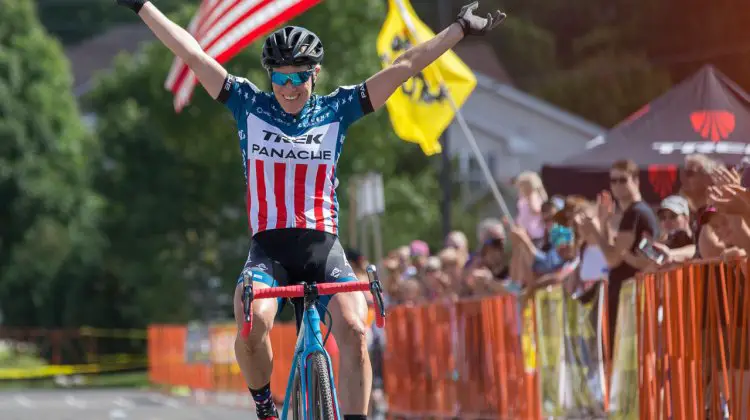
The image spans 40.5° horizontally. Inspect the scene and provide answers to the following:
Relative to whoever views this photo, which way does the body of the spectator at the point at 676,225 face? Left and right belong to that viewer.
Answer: facing the viewer and to the left of the viewer

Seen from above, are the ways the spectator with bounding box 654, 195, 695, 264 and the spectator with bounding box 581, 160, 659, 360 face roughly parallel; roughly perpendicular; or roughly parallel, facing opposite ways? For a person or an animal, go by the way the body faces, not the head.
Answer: roughly parallel

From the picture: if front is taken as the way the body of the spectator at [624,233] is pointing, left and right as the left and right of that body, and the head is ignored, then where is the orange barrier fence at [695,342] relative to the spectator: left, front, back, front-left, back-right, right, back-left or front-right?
front-left

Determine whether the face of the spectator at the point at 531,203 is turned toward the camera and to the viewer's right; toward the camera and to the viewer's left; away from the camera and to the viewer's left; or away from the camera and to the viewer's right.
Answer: toward the camera and to the viewer's left

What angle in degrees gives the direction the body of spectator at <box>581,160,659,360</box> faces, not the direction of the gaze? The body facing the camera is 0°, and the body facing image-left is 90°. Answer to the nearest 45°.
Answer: approximately 45°

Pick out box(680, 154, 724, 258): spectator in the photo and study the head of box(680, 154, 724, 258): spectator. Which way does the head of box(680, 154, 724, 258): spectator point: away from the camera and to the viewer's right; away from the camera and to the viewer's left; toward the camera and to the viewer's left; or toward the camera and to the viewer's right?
toward the camera and to the viewer's left

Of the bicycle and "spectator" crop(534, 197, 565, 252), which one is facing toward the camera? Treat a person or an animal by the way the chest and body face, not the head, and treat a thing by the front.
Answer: the bicycle

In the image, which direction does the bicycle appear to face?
toward the camera

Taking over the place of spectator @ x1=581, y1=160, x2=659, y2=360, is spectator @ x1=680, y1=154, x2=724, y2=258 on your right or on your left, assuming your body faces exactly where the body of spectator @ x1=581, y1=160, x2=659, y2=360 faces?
on your left

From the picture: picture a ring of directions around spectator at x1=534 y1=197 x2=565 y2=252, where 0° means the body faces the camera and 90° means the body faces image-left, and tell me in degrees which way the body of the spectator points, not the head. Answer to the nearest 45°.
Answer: approximately 90°
